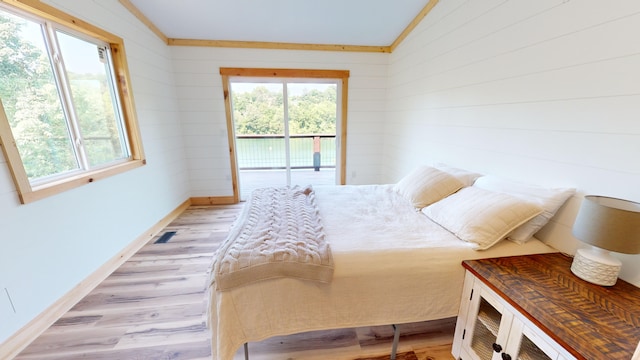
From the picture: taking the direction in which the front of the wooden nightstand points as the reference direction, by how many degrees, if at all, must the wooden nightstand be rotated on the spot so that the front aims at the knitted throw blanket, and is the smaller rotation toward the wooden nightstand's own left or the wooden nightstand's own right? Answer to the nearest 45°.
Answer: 0° — it already faces it

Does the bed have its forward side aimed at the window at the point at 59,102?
yes

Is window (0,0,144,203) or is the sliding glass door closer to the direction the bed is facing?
the window

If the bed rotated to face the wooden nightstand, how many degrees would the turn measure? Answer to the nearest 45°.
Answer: approximately 180°

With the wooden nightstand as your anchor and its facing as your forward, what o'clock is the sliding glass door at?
The sliding glass door is roughly at 2 o'clock from the wooden nightstand.

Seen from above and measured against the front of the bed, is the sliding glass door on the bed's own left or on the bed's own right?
on the bed's own right

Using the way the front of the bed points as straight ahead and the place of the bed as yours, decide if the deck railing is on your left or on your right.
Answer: on your right

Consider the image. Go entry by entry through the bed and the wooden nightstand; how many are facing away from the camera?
0

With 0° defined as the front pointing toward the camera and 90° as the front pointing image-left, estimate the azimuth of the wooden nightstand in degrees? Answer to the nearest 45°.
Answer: approximately 45°

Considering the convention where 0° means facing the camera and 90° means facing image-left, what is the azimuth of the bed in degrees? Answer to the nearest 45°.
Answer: approximately 90°

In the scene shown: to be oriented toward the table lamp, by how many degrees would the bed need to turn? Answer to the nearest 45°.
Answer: approximately 180°

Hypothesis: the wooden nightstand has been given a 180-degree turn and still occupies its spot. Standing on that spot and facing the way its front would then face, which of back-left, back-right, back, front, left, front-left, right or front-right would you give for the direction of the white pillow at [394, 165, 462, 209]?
left
